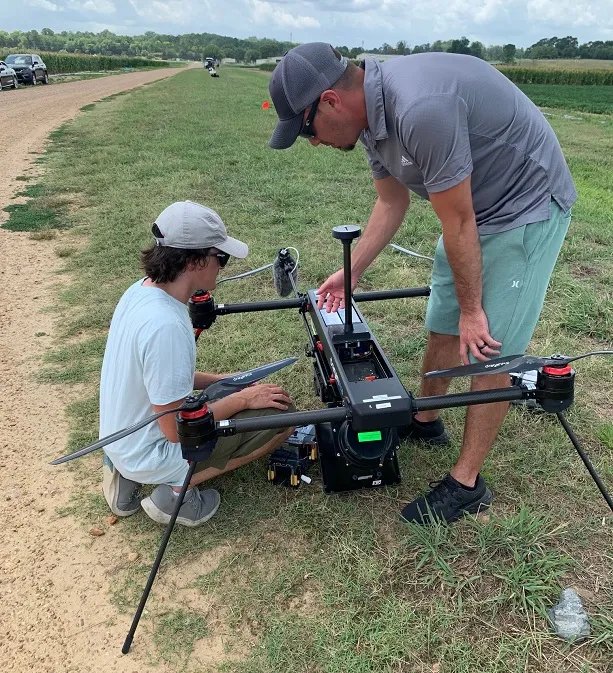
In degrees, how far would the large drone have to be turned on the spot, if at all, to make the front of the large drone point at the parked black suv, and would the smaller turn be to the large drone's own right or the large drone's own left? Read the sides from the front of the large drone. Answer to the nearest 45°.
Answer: approximately 135° to the large drone's own right

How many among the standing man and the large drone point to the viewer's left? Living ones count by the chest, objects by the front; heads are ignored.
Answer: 1

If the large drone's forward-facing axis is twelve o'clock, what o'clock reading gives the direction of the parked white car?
The parked white car is roughly at 5 o'clock from the large drone.

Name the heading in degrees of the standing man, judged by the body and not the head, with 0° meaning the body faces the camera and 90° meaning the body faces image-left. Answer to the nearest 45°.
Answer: approximately 90°

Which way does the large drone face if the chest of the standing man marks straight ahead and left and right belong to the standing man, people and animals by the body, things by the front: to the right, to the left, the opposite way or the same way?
to the left

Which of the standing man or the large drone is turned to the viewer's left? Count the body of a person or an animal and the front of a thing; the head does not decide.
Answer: the standing man

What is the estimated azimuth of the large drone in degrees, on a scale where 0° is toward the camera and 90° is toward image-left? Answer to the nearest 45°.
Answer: approximately 0°
